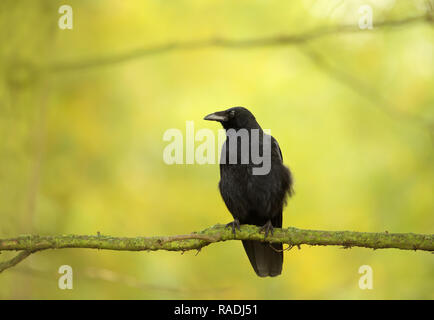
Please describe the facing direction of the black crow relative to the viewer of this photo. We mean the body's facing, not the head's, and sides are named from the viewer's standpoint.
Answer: facing the viewer and to the left of the viewer
